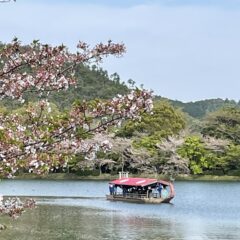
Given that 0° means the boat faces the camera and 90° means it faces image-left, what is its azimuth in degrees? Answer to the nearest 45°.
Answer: approximately 315°
